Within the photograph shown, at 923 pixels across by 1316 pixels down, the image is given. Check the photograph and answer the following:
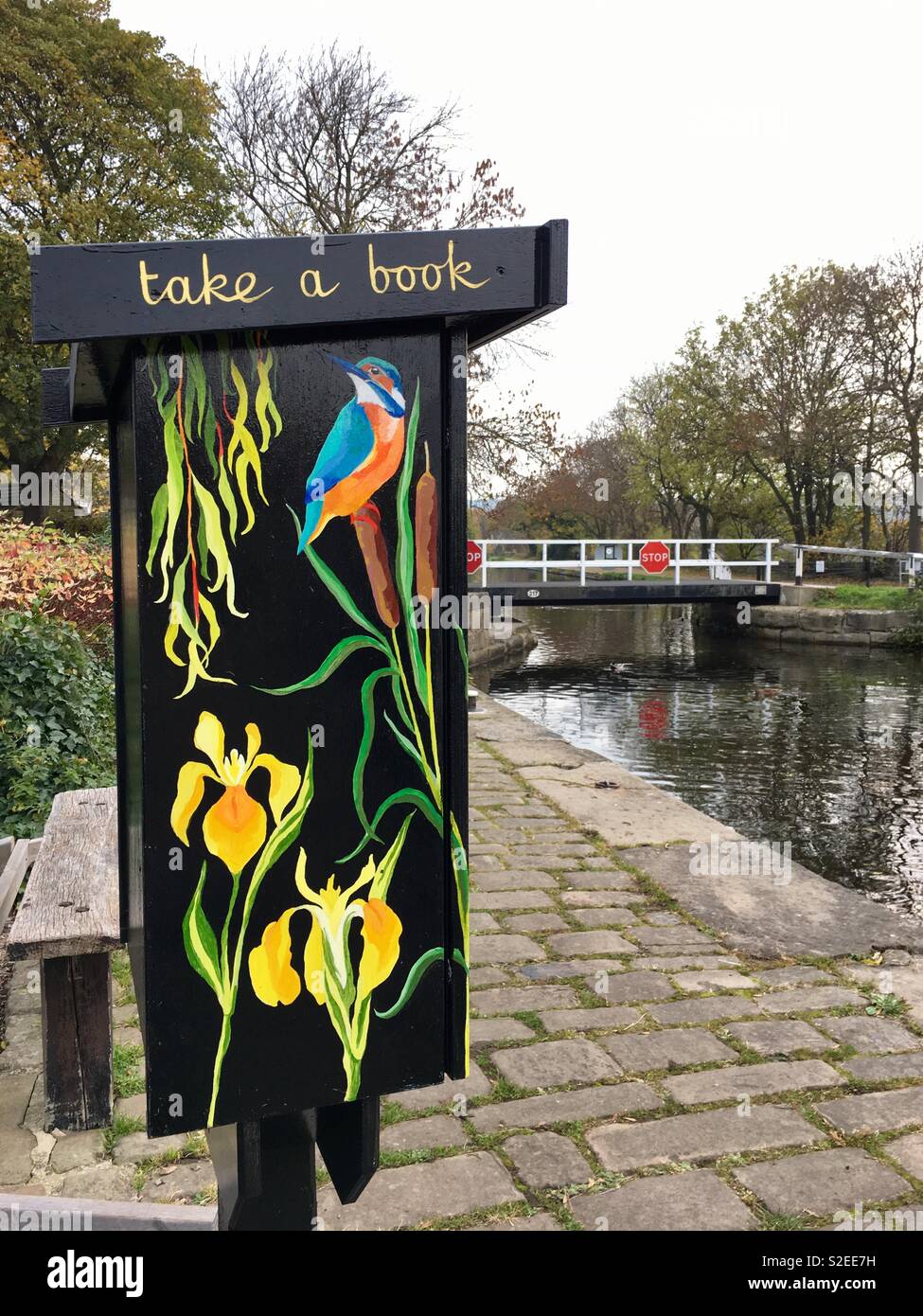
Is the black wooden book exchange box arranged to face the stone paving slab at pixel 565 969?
no

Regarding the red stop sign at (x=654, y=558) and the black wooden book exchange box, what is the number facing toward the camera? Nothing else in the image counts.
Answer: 2

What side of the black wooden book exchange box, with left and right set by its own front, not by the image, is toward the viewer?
front

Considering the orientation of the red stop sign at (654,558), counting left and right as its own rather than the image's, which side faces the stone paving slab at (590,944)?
front

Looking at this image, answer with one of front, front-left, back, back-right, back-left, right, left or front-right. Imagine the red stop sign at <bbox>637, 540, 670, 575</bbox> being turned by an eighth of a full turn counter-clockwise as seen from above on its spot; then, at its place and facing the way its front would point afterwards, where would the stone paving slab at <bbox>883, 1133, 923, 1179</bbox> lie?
front-right

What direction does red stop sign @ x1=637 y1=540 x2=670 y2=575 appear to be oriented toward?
toward the camera

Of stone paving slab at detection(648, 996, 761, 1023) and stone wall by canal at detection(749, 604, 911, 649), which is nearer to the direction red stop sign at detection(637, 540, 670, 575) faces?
the stone paving slab

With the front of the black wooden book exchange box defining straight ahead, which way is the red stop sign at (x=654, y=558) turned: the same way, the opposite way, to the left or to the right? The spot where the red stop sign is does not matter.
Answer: the same way

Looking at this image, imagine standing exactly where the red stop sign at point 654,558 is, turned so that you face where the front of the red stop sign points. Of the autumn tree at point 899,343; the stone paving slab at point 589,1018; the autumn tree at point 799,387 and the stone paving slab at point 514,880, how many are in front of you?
2

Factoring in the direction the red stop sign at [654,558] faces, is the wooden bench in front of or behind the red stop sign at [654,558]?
in front

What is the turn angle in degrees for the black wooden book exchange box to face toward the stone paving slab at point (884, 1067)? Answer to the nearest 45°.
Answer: approximately 135° to its left

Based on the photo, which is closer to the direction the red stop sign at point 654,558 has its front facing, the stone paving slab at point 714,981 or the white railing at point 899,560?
the stone paving slab

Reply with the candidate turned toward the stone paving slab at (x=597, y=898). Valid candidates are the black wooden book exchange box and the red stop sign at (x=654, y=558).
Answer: the red stop sign

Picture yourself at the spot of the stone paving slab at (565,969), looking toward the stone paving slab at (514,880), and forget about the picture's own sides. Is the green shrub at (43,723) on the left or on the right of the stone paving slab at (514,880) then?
left

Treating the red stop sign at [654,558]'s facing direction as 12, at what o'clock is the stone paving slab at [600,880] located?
The stone paving slab is roughly at 12 o'clock from the red stop sign.

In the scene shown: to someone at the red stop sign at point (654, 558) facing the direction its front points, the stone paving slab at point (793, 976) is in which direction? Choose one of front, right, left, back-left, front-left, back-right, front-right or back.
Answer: front

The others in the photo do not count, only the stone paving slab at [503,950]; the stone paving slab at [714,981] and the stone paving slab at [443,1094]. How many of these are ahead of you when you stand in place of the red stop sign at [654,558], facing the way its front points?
3

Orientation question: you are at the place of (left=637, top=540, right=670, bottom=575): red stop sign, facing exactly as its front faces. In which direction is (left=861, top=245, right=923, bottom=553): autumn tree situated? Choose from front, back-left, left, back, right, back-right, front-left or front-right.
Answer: back-left

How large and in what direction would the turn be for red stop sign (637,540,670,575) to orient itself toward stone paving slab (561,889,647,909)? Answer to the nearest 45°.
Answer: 0° — it already faces it

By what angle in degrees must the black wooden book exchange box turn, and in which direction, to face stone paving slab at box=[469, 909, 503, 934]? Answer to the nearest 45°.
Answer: approximately 180°
